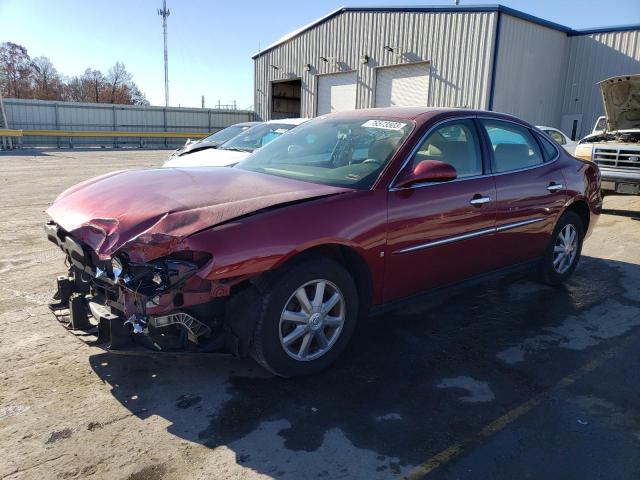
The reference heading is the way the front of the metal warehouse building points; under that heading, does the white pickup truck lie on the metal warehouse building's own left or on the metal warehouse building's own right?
on the metal warehouse building's own left

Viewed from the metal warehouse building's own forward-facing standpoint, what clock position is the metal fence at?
The metal fence is roughly at 2 o'clock from the metal warehouse building.

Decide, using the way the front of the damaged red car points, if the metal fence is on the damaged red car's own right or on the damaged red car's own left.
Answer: on the damaged red car's own right

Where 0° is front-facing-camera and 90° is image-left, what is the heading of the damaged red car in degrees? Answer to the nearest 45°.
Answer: approximately 45°

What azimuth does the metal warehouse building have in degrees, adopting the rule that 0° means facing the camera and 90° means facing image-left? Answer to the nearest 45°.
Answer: approximately 45°

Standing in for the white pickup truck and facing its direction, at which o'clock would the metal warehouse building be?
The metal warehouse building is roughly at 5 o'clock from the white pickup truck.

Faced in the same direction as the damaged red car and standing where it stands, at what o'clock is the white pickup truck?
The white pickup truck is roughly at 6 o'clock from the damaged red car.

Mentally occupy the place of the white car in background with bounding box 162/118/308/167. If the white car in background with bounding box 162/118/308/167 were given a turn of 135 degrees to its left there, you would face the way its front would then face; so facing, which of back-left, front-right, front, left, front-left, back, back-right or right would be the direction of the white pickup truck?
front

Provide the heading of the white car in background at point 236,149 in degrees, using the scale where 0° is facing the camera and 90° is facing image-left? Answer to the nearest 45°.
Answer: approximately 45°

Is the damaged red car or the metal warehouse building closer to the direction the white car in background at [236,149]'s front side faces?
the damaged red car

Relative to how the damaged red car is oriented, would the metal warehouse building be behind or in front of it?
behind

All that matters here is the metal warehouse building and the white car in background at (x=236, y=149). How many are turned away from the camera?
0

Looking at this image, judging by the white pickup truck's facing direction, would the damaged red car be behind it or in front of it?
in front

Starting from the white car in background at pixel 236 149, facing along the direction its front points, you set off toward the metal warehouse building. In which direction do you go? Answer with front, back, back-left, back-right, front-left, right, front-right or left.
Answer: back

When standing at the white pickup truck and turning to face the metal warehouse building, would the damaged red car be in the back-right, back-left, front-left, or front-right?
back-left
